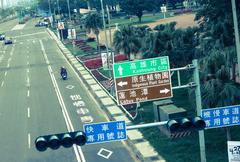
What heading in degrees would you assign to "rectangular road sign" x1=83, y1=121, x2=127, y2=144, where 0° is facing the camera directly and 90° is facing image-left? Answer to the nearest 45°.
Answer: approximately 0°

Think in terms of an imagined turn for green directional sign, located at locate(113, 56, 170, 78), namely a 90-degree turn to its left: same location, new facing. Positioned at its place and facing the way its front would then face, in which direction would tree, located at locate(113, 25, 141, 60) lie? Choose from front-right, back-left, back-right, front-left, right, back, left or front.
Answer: left

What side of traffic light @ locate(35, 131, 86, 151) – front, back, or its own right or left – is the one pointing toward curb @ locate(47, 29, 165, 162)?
back

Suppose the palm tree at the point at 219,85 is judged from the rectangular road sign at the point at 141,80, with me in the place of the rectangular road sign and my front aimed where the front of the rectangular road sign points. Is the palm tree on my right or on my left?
on my left

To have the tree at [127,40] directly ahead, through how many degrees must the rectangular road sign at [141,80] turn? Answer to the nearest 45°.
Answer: approximately 180°

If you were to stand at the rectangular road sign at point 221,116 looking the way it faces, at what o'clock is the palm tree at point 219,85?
The palm tree is roughly at 6 o'clock from the rectangular road sign.

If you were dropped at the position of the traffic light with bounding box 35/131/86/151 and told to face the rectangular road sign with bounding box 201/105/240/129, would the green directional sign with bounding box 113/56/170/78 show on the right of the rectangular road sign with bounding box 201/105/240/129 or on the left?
left

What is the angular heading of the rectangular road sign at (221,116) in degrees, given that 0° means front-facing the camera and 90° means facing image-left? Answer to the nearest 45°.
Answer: approximately 0°

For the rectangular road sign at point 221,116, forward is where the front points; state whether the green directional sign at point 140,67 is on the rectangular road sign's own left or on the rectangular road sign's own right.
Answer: on the rectangular road sign's own right
